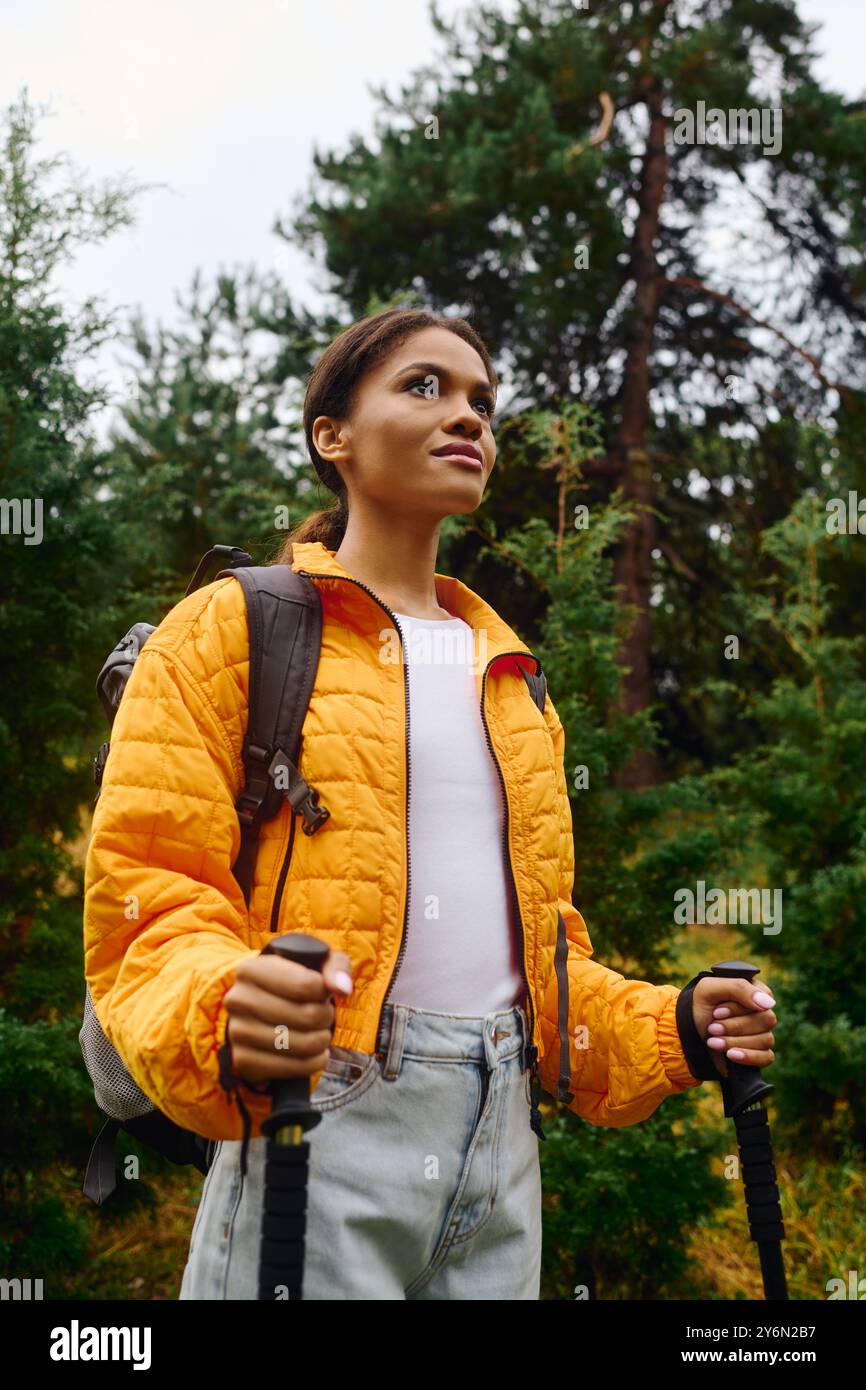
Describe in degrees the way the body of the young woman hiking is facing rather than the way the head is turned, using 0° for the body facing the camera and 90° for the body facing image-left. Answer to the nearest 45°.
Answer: approximately 315°
